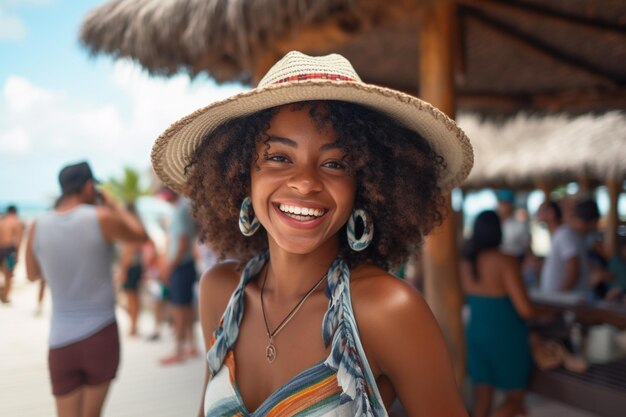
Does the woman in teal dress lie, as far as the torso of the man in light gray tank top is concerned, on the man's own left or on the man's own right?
on the man's own right

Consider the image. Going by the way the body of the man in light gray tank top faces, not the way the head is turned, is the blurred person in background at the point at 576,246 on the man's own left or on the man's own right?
on the man's own right

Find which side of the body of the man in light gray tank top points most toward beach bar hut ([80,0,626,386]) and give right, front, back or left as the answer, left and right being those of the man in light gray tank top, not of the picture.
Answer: right

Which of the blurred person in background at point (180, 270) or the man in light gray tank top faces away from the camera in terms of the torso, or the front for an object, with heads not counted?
the man in light gray tank top

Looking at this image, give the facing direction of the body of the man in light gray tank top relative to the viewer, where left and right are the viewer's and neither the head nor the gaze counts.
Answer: facing away from the viewer

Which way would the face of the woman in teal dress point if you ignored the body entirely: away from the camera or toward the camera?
away from the camera

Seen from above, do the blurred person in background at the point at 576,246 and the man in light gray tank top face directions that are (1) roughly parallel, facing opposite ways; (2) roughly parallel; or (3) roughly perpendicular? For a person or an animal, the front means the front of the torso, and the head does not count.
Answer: roughly perpendicular
